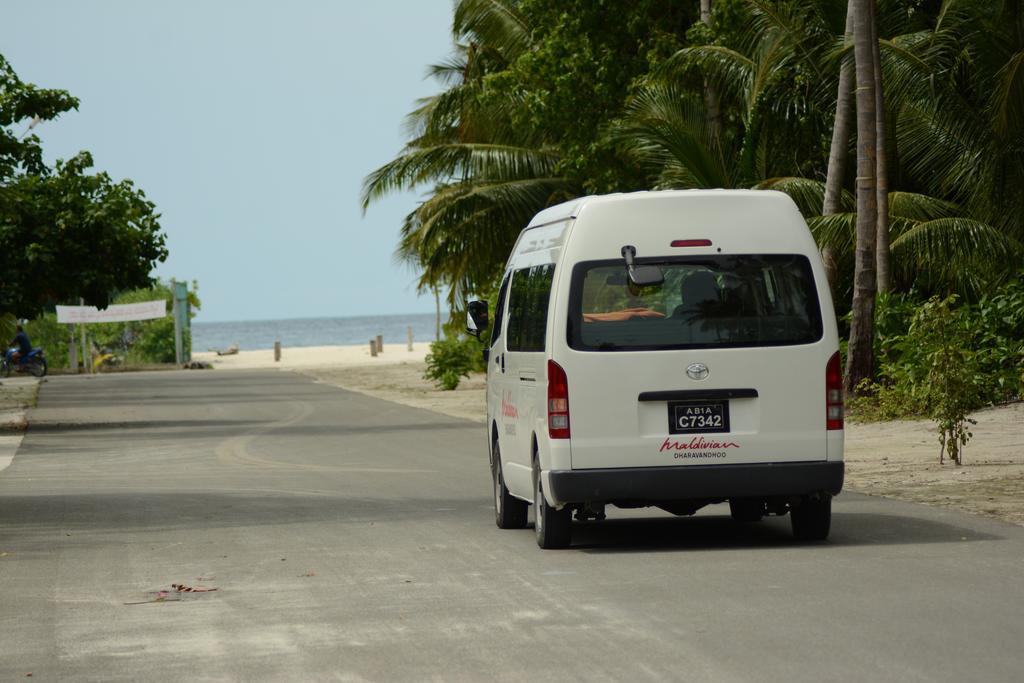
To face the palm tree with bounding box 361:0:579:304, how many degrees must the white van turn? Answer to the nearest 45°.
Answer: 0° — it already faces it

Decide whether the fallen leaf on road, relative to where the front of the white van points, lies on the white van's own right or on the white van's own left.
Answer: on the white van's own left

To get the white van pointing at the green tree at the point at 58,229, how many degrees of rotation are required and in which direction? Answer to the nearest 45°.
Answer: approximately 45° to its left

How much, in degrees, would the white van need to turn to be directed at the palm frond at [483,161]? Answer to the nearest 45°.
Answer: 0° — it already faces it

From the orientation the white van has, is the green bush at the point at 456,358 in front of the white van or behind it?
in front

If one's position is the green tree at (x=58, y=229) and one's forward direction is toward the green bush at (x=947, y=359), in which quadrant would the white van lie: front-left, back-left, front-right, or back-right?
front-right

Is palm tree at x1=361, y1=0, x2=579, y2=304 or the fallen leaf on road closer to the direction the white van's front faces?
the palm tree

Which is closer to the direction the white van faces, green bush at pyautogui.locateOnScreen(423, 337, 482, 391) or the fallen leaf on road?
the green bush

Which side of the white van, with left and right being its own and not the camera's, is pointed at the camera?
back
